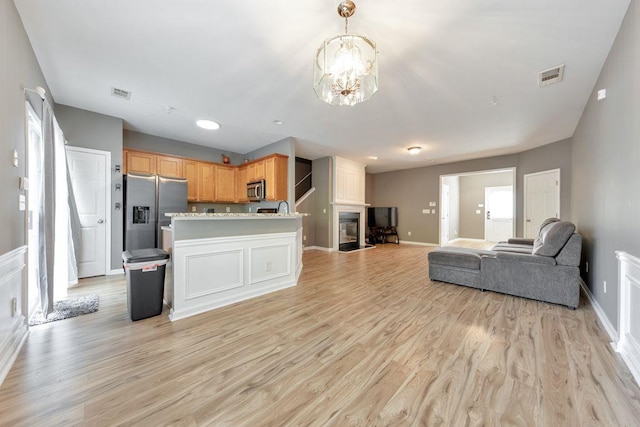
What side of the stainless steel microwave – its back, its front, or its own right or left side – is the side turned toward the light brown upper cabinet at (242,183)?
right

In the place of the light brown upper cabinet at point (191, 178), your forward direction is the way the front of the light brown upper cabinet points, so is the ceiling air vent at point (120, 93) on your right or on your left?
on your right

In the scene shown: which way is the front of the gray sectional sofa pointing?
to the viewer's left

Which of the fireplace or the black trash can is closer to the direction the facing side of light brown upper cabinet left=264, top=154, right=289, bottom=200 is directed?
the black trash can

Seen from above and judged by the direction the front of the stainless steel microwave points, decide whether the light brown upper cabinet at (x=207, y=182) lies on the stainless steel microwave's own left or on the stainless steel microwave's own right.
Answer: on the stainless steel microwave's own right

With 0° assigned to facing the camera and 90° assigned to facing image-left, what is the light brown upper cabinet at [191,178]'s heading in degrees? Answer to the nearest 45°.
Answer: approximately 315°

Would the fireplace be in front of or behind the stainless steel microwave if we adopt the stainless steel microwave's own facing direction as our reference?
behind

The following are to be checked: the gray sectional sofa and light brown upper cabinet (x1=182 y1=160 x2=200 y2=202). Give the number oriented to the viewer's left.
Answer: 1

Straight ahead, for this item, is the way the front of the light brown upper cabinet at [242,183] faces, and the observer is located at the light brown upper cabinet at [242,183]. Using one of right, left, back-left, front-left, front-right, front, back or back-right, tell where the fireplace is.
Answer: back-left

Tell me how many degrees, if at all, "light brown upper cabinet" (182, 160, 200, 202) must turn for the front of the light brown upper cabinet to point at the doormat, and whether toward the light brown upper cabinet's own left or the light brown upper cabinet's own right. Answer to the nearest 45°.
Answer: approximately 90° to the light brown upper cabinet's own right
